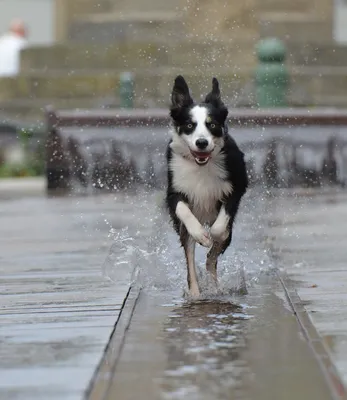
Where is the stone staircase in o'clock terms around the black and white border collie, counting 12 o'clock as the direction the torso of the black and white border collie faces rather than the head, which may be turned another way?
The stone staircase is roughly at 6 o'clock from the black and white border collie.

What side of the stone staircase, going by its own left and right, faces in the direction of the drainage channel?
front

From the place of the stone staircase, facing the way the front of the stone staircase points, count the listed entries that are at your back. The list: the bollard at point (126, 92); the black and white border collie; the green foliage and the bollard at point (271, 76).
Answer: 0

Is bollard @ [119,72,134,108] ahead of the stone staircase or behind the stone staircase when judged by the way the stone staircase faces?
ahead

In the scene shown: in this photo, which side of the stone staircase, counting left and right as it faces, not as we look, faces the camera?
front

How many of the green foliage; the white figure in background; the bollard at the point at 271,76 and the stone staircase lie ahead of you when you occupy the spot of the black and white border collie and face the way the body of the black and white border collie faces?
0

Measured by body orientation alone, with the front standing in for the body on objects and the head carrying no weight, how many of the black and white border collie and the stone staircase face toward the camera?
2

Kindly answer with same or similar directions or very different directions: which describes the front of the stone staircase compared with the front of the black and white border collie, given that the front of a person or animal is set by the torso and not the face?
same or similar directions

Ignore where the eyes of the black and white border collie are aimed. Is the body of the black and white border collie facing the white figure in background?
no

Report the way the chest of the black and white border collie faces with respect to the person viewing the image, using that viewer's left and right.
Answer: facing the viewer

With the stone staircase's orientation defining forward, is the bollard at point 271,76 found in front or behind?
in front

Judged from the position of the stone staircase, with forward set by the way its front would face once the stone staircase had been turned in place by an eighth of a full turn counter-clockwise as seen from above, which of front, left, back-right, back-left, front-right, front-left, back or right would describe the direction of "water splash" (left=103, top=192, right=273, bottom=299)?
front-right
